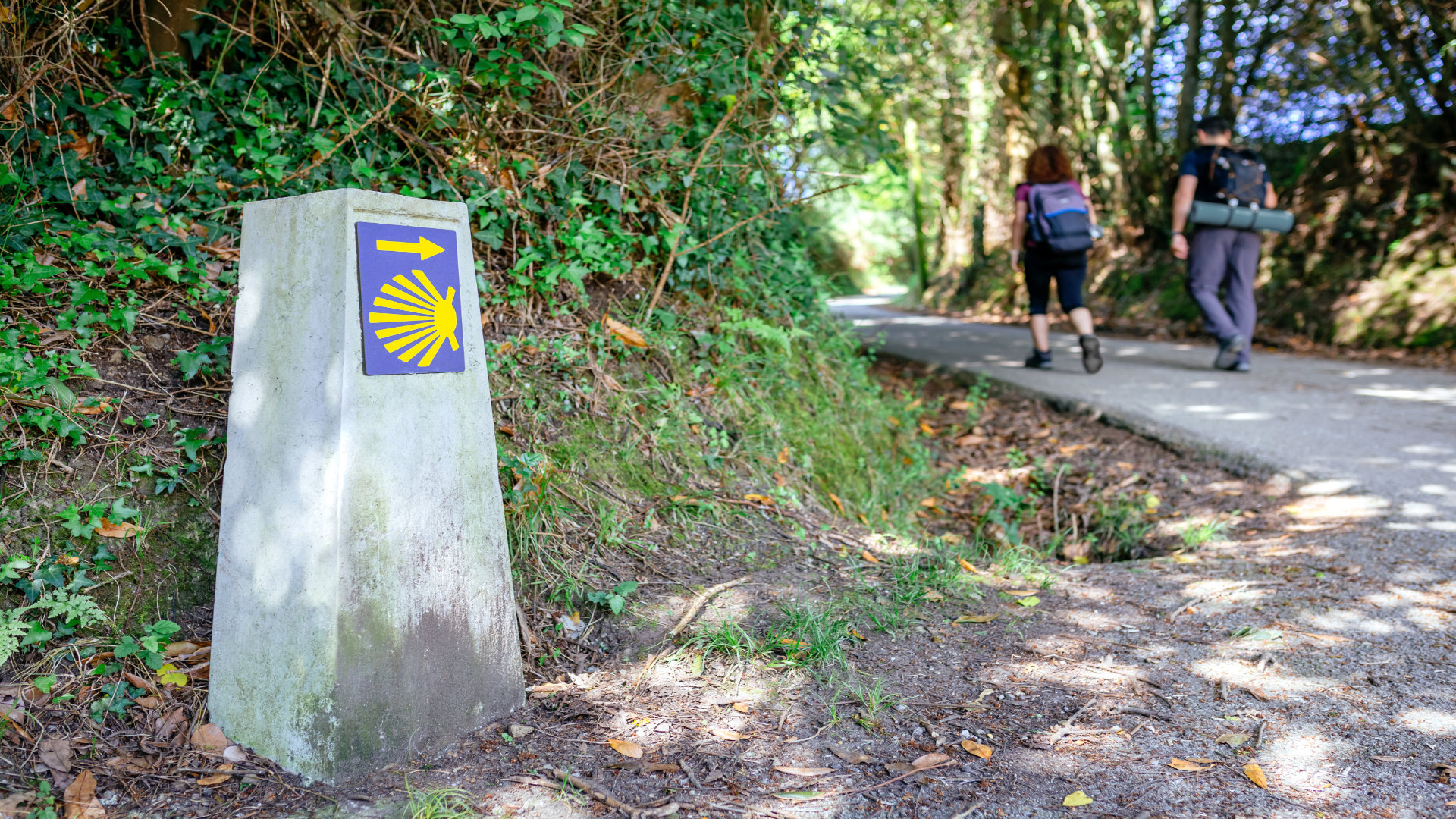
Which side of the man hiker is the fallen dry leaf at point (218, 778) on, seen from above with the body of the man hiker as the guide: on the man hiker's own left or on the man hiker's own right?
on the man hiker's own left

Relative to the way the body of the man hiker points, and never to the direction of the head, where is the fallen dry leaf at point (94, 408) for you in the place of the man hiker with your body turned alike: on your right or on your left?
on your left

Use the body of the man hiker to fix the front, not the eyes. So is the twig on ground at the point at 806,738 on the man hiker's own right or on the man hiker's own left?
on the man hiker's own left

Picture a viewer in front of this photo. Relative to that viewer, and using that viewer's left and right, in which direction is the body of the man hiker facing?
facing away from the viewer and to the left of the viewer

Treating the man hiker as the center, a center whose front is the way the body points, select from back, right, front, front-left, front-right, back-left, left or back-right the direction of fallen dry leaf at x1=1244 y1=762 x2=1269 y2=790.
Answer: back-left

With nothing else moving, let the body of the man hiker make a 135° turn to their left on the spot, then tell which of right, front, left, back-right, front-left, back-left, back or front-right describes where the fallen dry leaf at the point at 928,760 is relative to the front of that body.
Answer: front

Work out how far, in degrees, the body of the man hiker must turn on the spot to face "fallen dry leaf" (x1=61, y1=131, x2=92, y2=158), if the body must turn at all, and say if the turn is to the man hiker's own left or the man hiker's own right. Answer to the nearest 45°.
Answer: approximately 90° to the man hiker's own left

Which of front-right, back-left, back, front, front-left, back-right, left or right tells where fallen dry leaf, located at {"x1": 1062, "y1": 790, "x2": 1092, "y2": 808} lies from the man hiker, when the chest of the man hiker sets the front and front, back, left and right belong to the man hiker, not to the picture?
back-left

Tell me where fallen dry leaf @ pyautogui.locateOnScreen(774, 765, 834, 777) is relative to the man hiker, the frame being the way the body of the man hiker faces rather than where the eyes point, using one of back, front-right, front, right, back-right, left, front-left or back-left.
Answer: back-left

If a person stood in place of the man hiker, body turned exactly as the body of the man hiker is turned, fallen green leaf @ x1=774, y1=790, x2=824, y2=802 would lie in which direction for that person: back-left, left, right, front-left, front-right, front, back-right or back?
back-left

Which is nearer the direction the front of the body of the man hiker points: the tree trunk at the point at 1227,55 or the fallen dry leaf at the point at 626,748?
the tree trunk
